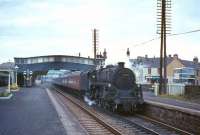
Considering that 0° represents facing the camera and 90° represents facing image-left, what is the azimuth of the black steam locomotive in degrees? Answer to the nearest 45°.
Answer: approximately 315°
